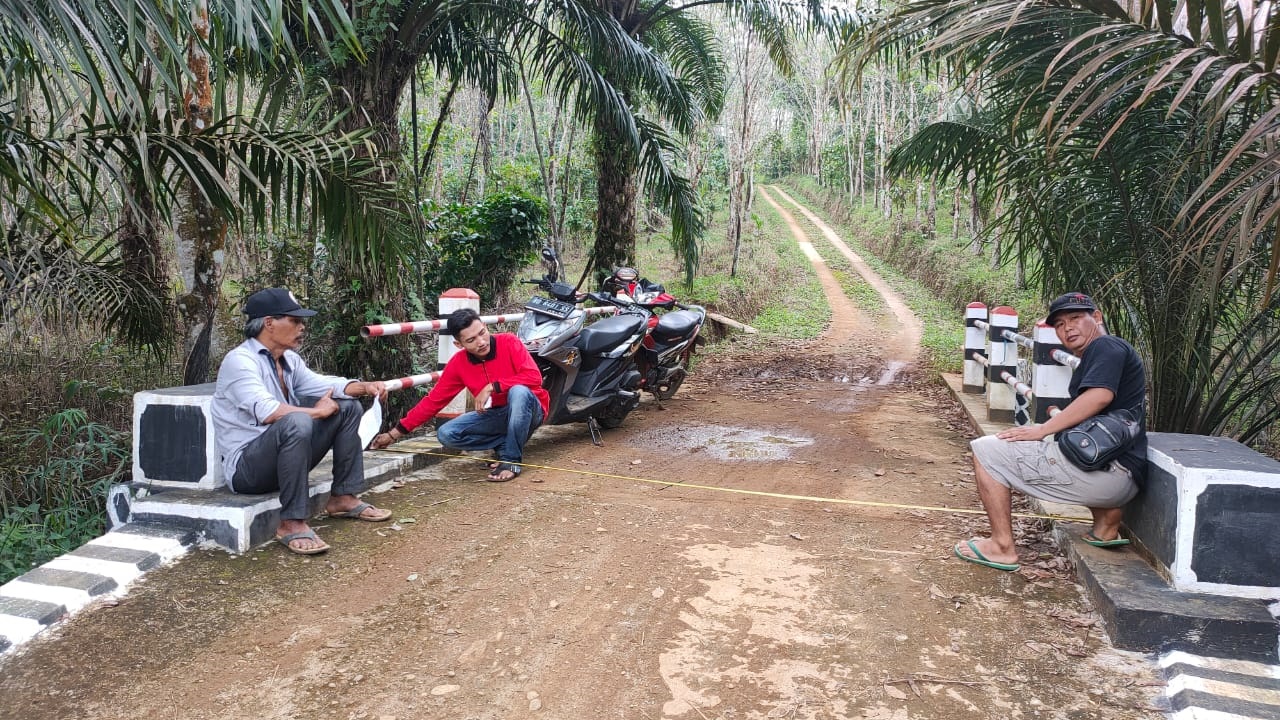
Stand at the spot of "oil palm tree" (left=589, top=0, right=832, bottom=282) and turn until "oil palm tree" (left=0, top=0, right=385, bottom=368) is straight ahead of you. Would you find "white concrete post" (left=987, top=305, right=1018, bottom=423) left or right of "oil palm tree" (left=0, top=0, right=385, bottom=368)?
left

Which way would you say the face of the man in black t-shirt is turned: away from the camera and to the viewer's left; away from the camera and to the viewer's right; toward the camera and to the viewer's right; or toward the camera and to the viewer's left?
toward the camera and to the viewer's left

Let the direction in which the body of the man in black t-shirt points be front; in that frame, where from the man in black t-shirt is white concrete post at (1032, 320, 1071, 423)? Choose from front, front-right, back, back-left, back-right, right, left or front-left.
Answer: right

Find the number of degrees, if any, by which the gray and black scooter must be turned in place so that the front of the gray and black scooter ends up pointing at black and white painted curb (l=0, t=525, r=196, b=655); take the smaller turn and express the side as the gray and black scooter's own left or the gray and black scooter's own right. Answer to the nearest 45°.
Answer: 0° — it already faces it

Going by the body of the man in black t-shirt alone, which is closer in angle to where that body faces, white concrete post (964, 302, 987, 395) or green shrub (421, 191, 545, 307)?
the green shrub

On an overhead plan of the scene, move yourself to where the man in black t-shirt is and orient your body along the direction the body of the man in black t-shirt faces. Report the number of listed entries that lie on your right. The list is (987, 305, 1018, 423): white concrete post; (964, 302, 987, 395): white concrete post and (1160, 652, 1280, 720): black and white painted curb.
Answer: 2

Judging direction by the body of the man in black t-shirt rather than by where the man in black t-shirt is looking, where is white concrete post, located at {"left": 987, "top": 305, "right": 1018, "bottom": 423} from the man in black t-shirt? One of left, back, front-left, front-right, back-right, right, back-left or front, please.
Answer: right

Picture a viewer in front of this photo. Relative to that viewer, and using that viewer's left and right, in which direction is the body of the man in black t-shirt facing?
facing to the left of the viewer

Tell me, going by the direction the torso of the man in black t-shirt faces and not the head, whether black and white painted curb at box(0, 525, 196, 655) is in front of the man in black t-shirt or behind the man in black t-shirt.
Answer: in front

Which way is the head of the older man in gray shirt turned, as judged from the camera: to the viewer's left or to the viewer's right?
to the viewer's right

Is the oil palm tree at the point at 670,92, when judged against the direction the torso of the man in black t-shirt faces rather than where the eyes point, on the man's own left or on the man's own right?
on the man's own right

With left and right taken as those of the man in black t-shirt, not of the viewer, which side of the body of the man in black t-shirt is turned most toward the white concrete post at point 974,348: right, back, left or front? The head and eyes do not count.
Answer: right

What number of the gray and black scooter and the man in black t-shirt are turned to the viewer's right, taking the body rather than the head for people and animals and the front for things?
0
